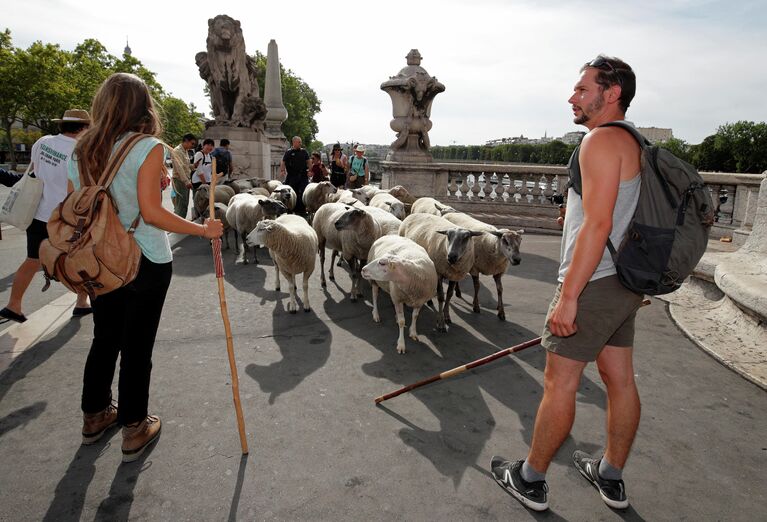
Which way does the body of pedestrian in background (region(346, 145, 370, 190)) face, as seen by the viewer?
toward the camera

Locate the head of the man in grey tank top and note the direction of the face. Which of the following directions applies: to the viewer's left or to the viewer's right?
to the viewer's left

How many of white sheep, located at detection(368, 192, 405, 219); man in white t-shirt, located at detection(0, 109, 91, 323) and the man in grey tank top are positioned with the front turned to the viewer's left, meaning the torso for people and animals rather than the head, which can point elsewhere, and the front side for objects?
1

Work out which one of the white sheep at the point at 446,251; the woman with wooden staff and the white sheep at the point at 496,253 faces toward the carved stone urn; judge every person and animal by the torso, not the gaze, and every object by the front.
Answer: the woman with wooden staff

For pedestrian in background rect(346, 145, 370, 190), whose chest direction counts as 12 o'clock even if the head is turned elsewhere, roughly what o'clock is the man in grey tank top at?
The man in grey tank top is roughly at 12 o'clock from the pedestrian in background.

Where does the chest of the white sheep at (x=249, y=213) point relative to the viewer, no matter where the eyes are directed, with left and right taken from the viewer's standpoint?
facing the viewer and to the right of the viewer

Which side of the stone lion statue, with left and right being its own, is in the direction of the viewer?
front

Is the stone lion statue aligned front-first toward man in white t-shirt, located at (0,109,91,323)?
yes

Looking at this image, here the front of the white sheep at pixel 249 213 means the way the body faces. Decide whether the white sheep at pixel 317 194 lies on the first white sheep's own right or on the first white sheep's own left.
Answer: on the first white sheep's own left

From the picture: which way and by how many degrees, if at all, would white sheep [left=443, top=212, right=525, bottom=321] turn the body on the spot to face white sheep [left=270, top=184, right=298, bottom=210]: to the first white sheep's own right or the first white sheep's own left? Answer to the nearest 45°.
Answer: approximately 180°

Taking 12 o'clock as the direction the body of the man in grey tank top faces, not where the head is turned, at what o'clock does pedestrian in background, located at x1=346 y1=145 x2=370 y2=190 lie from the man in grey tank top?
The pedestrian in background is roughly at 2 o'clock from the man in grey tank top.

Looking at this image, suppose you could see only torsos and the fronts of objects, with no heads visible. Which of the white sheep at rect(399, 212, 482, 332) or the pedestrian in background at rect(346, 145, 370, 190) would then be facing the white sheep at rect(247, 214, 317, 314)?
the pedestrian in background
